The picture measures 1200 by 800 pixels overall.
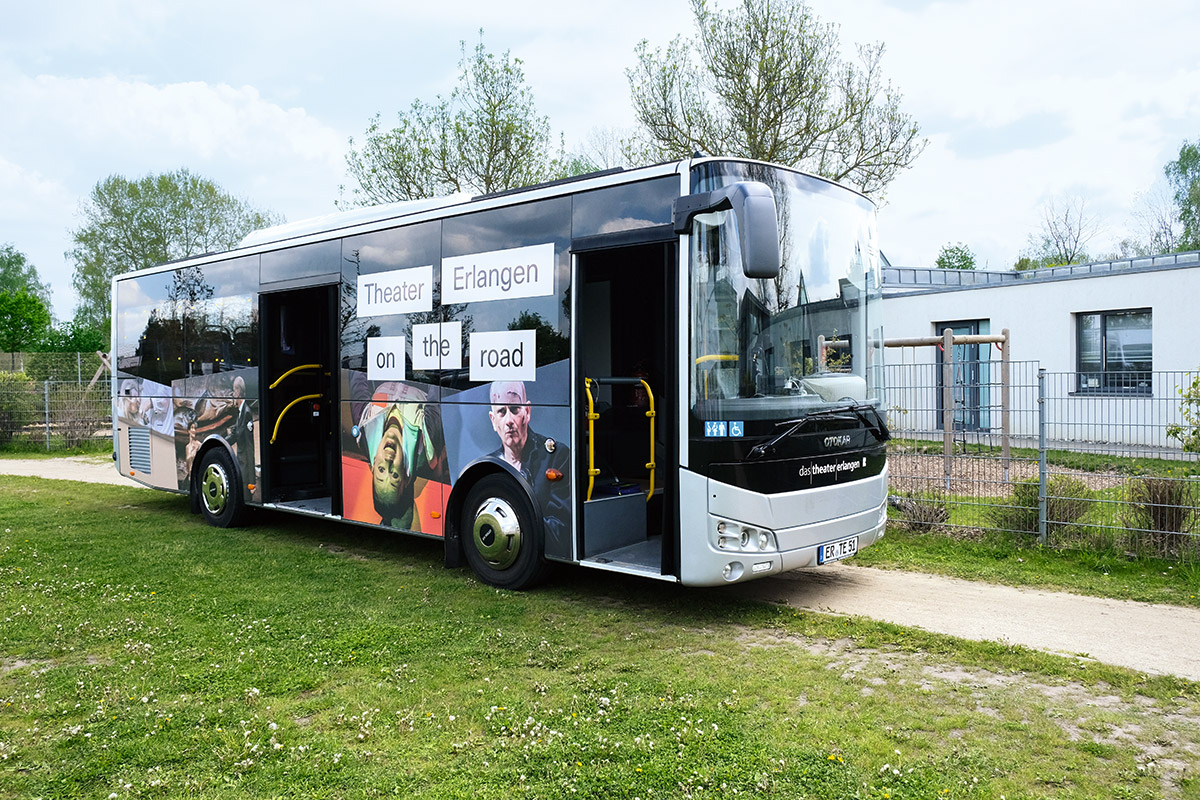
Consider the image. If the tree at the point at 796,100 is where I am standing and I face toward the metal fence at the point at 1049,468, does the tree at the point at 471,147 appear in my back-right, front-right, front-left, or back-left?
back-right

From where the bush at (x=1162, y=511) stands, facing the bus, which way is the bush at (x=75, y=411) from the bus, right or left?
right

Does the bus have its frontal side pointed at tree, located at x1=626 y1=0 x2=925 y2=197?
no

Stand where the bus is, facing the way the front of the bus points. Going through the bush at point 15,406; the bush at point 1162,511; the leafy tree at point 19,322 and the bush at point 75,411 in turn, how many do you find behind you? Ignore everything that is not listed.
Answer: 3

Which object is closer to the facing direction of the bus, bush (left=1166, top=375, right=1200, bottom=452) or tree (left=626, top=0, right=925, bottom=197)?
the bush

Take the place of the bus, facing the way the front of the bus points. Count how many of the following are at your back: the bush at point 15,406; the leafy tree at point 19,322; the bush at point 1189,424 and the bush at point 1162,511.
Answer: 2

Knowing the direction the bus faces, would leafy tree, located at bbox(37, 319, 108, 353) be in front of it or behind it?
behind

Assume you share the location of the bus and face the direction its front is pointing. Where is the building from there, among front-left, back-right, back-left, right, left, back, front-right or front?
left

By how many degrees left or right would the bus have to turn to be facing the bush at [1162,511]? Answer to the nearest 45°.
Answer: approximately 45° to its left

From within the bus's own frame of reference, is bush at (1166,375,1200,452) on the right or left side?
on its left

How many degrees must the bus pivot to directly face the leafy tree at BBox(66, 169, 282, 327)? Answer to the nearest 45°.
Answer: approximately 180°

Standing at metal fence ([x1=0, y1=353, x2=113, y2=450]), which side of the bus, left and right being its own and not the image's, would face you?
back

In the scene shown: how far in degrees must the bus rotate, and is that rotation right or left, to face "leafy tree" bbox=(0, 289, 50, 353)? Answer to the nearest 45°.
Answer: approximately 180°

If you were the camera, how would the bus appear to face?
facing the viewer and to the right of the viewer

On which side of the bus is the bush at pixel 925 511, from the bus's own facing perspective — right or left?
on its left
